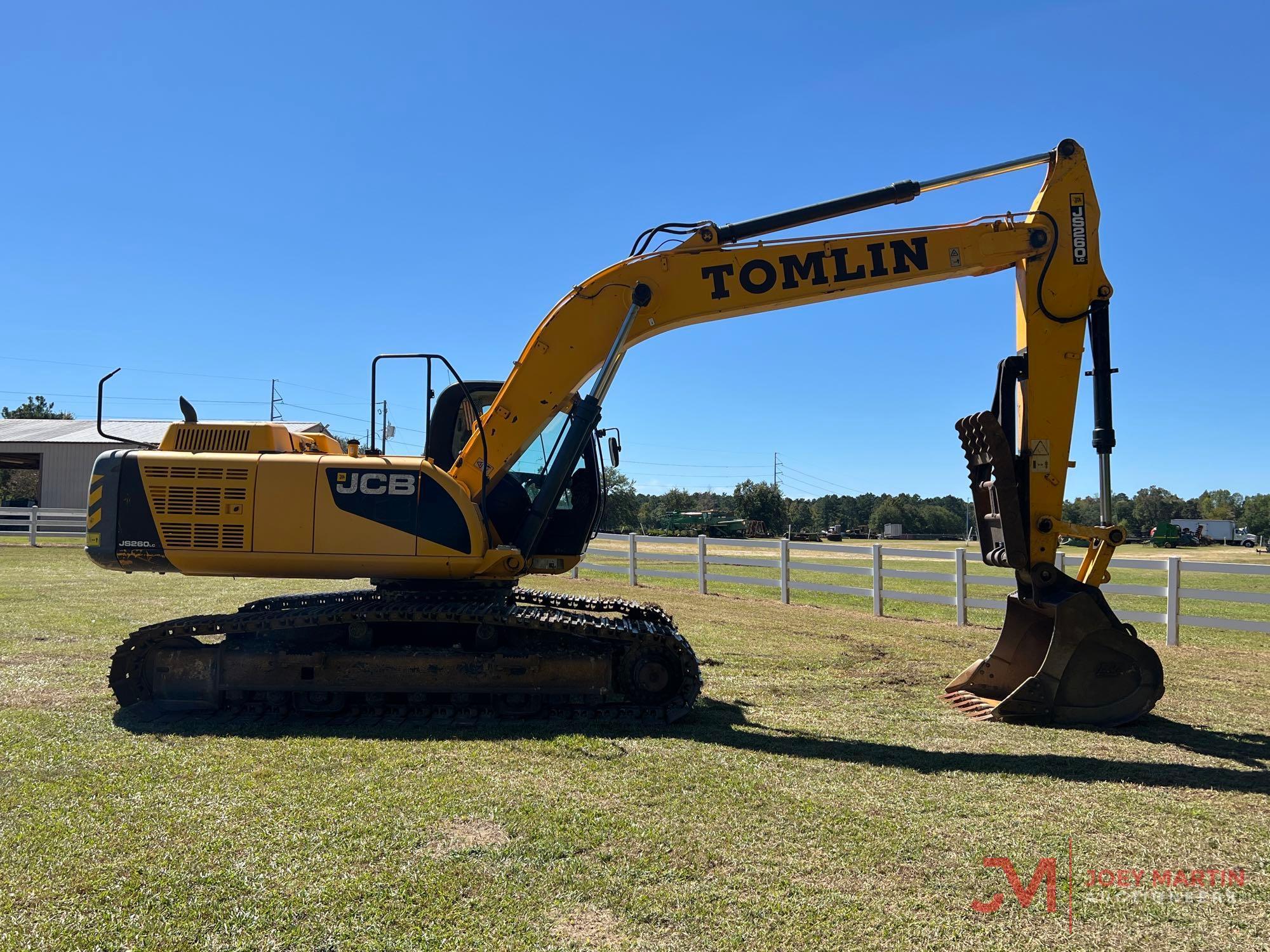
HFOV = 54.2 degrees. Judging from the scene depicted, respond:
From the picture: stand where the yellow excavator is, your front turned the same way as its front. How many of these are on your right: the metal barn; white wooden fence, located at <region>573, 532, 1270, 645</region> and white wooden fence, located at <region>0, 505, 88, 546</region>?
0

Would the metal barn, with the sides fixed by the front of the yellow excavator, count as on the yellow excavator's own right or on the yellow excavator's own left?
on the yellow excavator's own left

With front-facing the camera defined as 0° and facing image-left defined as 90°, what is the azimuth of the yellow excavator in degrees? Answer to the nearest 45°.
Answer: approximately 270°

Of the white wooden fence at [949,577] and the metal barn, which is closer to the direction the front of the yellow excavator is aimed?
the white wooden fence

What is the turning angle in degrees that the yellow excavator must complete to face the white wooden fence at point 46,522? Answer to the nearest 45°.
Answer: approximately 135° to its left

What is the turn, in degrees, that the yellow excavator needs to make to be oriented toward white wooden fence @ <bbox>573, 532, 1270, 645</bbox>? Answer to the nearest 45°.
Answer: approximately 45° to its left
